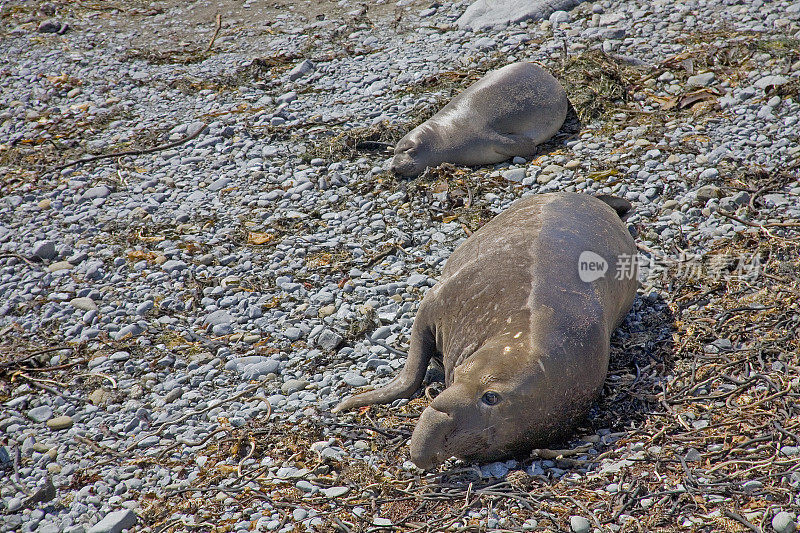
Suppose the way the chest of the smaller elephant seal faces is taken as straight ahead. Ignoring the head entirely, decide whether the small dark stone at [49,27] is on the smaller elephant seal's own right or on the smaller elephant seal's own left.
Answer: on the smaller elephant seal's own right

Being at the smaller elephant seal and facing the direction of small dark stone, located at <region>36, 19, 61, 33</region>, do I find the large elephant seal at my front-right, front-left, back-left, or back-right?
back-left

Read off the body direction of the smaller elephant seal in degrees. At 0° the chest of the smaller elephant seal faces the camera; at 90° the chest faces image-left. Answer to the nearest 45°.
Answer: approximately 45°

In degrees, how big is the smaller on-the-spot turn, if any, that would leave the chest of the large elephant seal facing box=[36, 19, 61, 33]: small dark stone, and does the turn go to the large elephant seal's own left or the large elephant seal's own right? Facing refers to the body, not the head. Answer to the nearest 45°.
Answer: approximately 90° to the large elephant seal's own right

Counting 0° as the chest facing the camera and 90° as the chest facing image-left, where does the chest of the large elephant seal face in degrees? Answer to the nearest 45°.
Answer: approximately 45°

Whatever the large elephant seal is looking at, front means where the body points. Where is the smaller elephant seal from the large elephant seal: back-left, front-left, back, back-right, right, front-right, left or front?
back-right

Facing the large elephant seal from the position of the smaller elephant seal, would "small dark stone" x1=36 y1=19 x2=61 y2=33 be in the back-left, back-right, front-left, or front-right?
back-right

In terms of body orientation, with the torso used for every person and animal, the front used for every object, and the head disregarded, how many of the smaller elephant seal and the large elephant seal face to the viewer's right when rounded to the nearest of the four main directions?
0

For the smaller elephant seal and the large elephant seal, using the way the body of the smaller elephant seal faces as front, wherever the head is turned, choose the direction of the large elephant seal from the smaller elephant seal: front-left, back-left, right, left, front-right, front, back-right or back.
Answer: front-left
